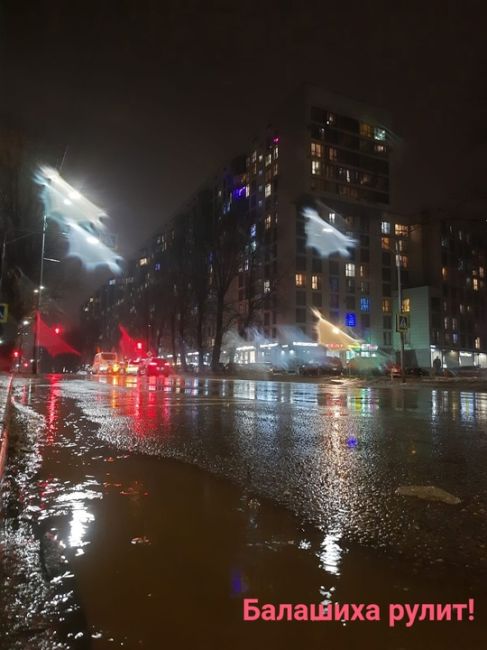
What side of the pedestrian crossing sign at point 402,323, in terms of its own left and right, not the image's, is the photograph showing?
front
